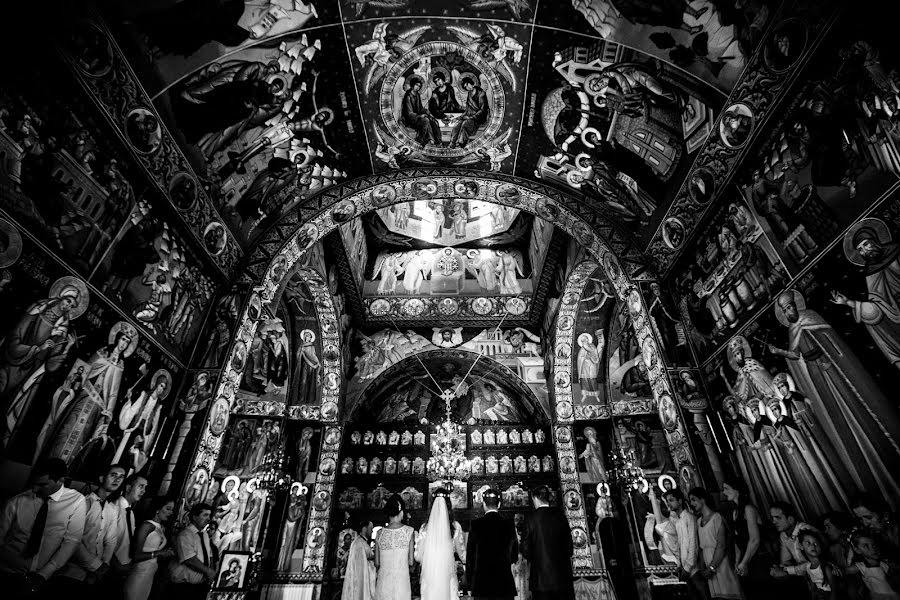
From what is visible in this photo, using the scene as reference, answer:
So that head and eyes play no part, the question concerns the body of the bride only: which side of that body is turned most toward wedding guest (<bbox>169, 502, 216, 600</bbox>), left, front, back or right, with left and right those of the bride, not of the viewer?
left

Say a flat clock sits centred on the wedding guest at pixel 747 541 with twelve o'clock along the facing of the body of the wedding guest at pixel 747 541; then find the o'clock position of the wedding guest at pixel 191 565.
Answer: the wedding guest at pixel 191 565 is roughly at 11 o'clock from the wedding guest at pixel 747 541.

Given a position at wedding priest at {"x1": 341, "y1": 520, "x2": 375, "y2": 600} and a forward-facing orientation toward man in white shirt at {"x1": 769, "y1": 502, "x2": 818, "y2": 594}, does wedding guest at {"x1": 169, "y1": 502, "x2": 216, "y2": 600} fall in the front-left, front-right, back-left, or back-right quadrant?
back-right

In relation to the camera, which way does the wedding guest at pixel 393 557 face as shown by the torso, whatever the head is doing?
away from the camera

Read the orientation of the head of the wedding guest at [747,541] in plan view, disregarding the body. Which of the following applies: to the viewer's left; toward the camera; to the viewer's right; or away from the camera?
to the viewer's left

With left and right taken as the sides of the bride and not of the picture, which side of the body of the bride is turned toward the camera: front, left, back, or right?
back

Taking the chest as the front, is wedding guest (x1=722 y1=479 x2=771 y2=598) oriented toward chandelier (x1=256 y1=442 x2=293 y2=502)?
yes

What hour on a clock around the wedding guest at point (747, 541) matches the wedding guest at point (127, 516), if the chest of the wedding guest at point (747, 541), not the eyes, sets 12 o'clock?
the wedding guest at point (127, 516) is roughly at 11 o'clock from the wedding guest at point (747, 541).

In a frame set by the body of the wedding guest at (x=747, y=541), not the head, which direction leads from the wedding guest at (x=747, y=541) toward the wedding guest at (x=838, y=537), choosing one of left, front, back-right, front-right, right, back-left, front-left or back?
back-left

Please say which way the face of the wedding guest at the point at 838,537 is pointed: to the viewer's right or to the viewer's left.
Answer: to the viewer's left

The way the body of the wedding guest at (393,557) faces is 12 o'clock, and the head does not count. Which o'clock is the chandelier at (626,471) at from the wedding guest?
The chandelier is roughly at 2 o'clock from the wedding guest.

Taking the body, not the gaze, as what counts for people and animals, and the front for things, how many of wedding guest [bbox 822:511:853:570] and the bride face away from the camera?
1

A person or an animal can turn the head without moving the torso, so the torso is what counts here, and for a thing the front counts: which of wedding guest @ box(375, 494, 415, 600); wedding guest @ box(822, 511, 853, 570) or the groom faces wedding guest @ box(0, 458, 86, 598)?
wedding guest @ box(822, 511, 853, 570)

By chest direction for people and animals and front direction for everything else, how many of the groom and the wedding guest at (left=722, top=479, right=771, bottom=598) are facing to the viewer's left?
1

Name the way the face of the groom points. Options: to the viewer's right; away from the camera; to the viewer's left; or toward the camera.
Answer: away from the camera

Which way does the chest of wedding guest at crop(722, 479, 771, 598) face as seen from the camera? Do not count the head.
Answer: to the viewer's left

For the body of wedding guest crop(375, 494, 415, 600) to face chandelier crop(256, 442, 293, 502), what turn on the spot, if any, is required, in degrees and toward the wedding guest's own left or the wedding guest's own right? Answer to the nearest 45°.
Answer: approximately 45° to the wedding guest's own left

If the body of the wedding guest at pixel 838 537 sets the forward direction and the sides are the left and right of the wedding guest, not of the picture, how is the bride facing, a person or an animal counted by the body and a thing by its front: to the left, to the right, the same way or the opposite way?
to the right
